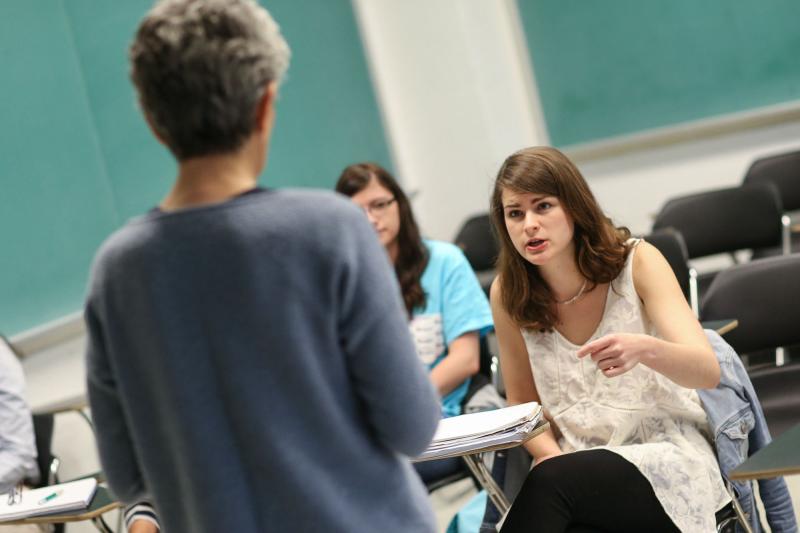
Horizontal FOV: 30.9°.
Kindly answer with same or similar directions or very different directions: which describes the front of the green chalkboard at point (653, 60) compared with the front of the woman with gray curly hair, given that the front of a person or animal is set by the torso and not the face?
very different directions

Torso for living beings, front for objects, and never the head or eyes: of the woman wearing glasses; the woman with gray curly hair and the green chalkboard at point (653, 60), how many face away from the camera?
1

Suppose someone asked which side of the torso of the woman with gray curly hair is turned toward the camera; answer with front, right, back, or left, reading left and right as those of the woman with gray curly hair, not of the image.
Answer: back

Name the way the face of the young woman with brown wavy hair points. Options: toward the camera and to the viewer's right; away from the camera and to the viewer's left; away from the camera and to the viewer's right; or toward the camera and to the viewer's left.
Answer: toward the camera and to the viewer's left

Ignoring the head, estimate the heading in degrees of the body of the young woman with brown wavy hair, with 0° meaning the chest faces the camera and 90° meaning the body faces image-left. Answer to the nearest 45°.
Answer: approximately 45°

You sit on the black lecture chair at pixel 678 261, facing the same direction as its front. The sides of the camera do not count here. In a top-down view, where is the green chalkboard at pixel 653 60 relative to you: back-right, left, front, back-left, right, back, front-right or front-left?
back-right

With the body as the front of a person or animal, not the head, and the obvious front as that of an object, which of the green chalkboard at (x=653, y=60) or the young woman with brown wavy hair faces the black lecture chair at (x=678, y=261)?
the green chalkboard

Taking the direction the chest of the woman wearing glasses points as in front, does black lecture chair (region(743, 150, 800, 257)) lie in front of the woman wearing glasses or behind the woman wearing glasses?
behind

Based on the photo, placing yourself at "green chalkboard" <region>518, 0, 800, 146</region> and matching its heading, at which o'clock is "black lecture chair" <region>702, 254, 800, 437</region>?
The black lecture chair is roughly at 12 o'clock from the green chalkboard.

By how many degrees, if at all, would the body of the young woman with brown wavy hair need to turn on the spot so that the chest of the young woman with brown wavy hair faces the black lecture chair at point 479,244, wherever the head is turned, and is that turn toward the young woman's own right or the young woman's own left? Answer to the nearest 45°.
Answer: approximately 135° to the young woman's own right

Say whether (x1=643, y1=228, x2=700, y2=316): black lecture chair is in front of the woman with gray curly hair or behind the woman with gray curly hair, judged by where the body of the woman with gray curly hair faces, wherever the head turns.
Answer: in front

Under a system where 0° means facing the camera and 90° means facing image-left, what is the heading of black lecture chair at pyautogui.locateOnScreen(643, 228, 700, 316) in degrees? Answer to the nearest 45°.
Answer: approximately 45°

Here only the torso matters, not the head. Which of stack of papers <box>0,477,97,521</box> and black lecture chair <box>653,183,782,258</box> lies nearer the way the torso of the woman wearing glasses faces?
the stack of papers
